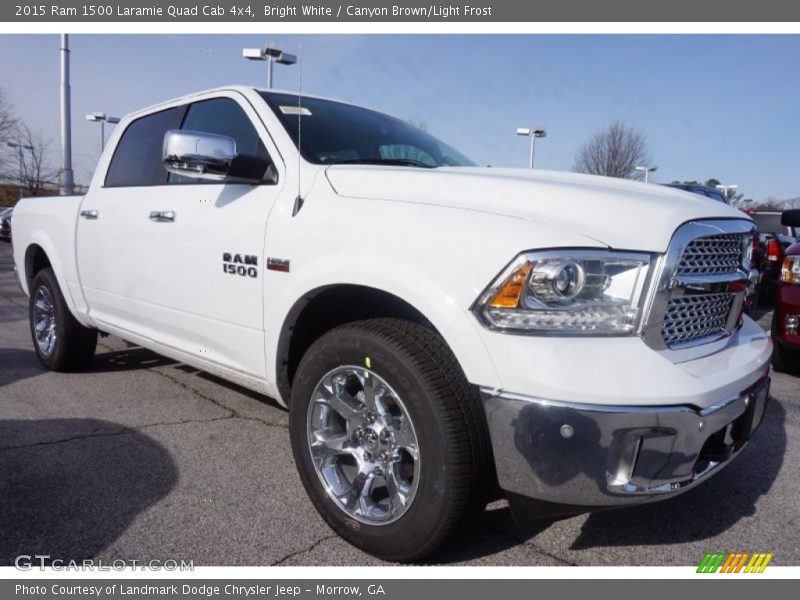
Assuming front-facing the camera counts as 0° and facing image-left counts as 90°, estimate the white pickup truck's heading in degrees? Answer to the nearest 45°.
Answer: approximately 315°

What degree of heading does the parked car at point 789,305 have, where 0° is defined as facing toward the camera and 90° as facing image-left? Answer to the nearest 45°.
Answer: approximately 0°

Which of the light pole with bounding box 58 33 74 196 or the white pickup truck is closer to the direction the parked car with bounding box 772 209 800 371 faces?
the white pickup truck

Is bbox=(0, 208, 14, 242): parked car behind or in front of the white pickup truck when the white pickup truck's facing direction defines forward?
behind

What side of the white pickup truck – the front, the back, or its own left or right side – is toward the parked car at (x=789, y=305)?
left

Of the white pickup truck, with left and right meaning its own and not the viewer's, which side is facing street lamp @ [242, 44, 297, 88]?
back

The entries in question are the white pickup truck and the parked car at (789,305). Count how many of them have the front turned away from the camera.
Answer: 0
